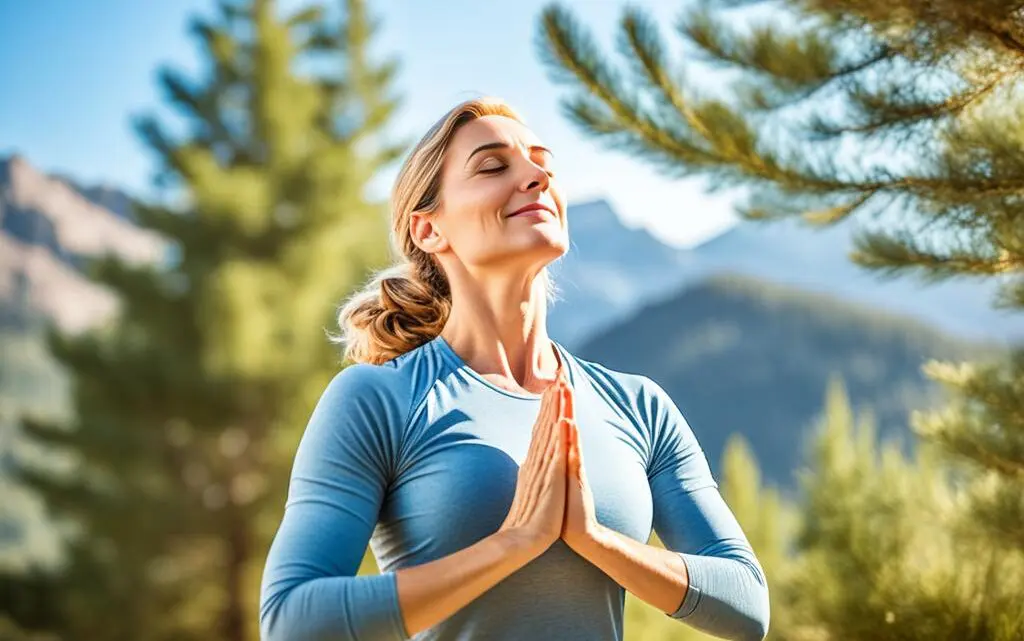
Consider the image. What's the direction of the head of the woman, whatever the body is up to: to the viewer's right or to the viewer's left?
to the viewer's right

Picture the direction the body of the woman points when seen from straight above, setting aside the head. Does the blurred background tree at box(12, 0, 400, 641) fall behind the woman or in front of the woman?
behind

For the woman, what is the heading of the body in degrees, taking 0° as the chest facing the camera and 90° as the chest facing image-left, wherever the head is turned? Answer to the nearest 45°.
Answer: approximately 315°

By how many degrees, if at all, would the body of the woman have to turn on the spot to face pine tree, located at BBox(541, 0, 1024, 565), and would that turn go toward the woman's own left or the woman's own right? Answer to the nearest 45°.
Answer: approximately 90° to the woman's own left
